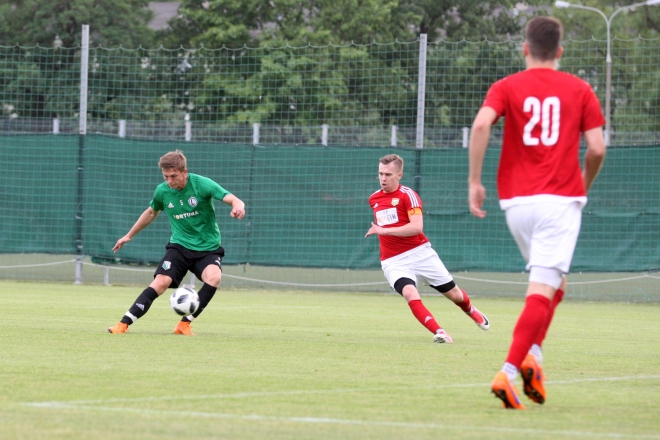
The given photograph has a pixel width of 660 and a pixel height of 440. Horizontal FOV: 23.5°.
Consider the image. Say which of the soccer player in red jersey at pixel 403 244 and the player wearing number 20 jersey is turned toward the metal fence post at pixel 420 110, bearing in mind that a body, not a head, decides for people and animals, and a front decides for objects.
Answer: the player wearing number 20 jersey

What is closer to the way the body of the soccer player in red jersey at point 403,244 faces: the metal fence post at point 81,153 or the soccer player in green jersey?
the soccer player in green jersey

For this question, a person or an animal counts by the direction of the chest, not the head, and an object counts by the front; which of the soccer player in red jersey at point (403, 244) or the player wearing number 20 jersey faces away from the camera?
the player wearing number 20 jersey

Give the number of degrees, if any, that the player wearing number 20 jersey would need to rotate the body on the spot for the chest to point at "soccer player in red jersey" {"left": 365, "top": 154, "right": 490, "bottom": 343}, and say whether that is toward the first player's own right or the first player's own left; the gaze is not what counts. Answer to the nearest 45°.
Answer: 0° — they already face them

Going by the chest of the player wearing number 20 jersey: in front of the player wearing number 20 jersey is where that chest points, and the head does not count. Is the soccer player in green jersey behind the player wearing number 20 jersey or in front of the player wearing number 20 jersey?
in front

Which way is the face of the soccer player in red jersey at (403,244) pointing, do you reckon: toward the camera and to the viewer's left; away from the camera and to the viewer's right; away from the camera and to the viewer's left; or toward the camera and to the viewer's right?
toward the camera and to the viewer's left

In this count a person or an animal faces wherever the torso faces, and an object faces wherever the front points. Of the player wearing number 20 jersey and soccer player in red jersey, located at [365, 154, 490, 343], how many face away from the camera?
1

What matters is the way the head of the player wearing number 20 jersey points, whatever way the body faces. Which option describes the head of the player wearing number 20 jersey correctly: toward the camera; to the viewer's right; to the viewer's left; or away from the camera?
away from the camera

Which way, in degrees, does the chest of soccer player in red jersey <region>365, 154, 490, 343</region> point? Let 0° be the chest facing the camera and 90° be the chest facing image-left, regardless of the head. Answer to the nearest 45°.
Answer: approximately 45°

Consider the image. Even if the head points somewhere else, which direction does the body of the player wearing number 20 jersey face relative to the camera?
away from the camera

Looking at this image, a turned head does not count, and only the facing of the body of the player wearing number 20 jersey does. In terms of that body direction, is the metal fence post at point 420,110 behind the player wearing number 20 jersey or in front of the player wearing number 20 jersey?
in front

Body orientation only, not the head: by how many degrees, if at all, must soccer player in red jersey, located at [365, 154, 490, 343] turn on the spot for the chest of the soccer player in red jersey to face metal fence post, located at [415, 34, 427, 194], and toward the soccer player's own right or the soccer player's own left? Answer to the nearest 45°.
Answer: approximately 135° to the soccer player's own right
